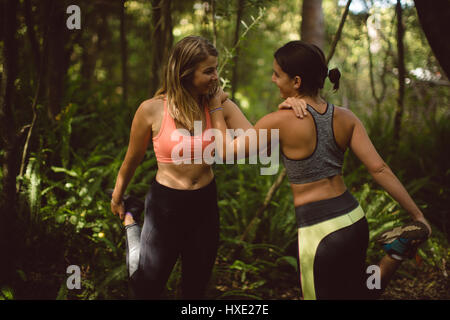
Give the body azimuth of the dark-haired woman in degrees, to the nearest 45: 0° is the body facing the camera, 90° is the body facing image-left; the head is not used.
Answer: approximately 135°

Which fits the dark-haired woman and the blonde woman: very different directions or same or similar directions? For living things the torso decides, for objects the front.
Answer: very different directions

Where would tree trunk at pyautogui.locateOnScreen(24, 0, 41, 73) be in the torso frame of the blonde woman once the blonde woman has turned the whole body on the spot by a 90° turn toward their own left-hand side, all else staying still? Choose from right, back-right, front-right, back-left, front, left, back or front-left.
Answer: left

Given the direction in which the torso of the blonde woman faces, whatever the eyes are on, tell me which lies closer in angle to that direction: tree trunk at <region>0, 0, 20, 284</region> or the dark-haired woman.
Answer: the dark-haired woman

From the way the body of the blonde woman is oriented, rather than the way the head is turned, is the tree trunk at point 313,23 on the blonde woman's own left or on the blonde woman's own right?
on the blonde woman's own left

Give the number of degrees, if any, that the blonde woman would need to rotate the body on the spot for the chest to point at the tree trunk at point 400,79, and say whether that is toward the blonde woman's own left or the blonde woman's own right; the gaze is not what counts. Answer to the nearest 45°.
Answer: approximately 90° to the blonde woman's own left

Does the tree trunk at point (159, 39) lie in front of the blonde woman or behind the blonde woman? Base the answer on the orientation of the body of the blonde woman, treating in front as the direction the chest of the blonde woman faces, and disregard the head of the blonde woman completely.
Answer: behind

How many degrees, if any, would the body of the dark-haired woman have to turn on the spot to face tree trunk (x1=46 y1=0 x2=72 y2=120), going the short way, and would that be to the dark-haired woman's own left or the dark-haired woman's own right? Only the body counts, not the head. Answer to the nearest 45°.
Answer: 0° — they already face it
